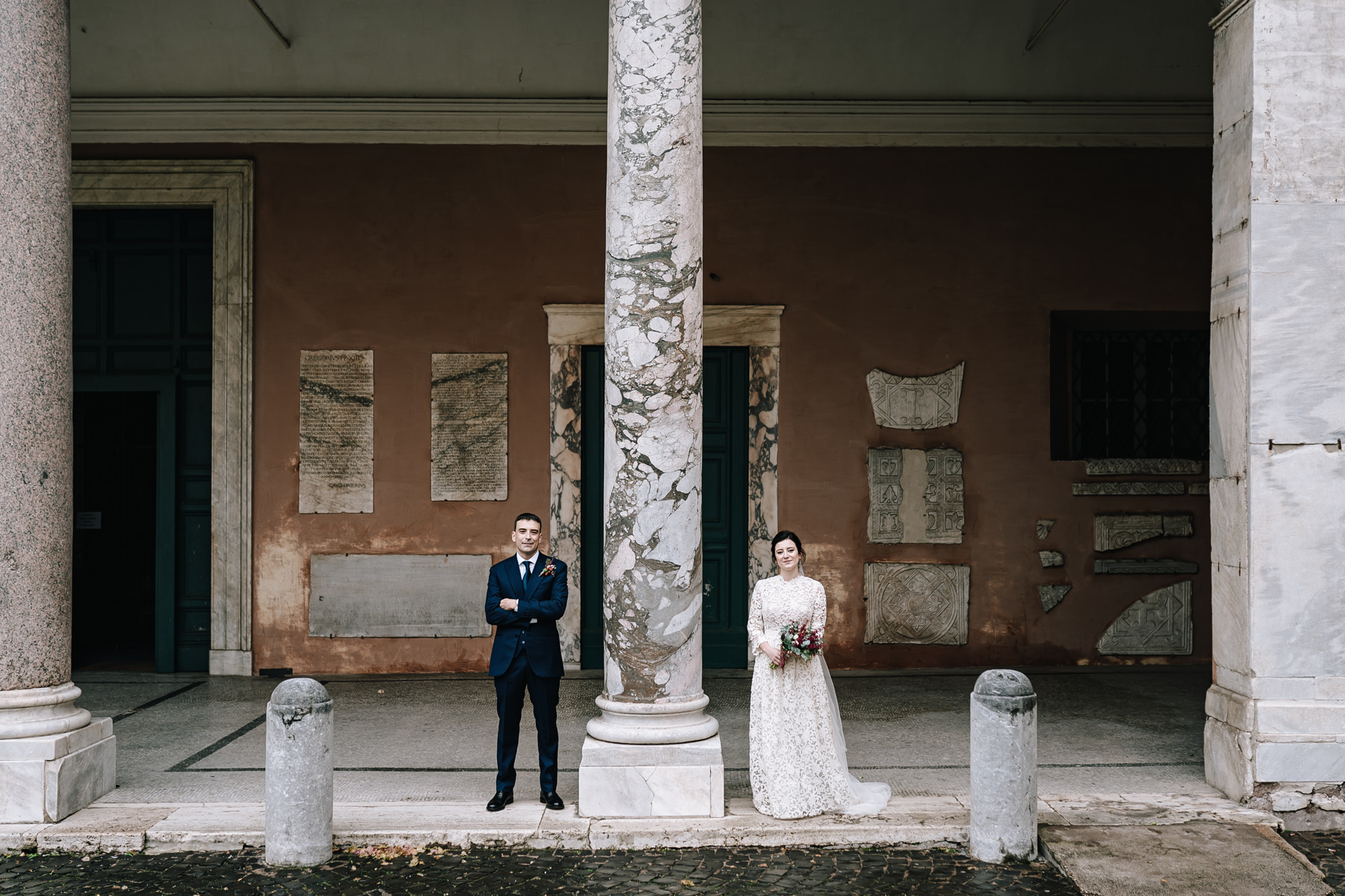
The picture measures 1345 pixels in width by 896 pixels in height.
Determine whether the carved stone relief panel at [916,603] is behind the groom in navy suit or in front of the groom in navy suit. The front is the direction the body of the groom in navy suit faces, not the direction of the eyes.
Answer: behind

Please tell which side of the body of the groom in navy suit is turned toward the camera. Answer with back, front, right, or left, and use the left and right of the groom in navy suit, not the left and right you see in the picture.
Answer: front

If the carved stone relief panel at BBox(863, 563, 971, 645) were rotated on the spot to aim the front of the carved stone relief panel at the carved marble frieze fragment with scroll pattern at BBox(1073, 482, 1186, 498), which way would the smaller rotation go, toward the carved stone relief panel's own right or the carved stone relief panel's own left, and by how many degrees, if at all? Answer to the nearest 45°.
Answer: approximately 90° to the carved stone relief panel's own left

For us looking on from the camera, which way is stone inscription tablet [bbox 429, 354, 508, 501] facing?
facing the viewer

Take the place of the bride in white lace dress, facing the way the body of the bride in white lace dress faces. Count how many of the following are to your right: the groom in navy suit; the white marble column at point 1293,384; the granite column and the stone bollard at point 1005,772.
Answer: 2

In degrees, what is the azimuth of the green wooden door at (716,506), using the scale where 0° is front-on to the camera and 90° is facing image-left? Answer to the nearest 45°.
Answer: approximately 0°

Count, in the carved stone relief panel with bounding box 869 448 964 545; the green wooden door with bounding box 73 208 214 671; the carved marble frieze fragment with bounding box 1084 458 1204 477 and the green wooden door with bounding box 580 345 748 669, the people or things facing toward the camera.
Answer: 4

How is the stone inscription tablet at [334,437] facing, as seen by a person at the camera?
facing the viewer

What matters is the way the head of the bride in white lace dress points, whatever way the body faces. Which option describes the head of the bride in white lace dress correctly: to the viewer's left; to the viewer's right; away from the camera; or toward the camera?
toward the camera

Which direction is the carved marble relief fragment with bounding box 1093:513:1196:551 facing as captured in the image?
toward the camera

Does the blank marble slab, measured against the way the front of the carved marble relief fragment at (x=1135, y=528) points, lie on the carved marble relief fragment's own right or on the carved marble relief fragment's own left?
on the carved marble relief fragment's own right

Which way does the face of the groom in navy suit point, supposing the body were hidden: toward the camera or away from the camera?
toward the camera
